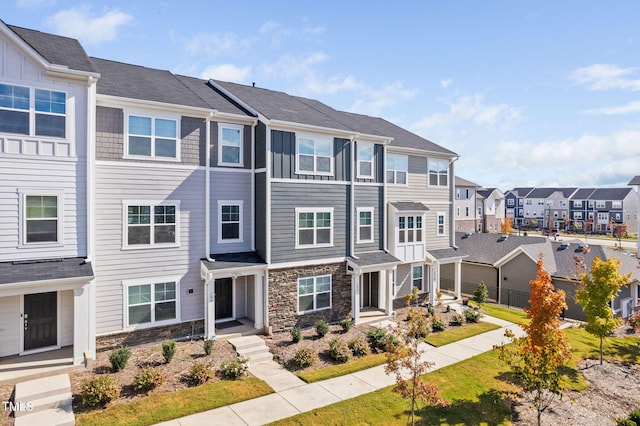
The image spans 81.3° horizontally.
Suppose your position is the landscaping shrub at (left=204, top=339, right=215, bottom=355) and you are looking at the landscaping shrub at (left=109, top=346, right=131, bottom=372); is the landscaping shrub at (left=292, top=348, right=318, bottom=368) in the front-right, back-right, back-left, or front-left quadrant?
back-left

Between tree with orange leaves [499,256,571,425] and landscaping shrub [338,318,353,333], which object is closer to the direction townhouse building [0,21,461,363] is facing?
the tree with orange leaves

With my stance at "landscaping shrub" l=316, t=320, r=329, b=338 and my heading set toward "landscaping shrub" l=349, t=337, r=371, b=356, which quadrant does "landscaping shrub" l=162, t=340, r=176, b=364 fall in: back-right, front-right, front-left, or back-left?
back-right

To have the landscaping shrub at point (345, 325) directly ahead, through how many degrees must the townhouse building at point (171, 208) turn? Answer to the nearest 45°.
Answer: approximately 45° to its left

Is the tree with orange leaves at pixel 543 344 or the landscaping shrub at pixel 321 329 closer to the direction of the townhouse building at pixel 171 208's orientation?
the tree with orange leaves

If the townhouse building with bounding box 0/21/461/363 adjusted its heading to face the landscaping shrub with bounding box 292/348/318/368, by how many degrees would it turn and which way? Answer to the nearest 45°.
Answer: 0° — it already faces it

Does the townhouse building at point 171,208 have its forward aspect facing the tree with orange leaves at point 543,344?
yes

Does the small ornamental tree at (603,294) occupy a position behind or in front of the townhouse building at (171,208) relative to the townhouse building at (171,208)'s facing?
in front

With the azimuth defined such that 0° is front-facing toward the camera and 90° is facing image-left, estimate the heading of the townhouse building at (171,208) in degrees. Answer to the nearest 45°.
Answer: approximately 315°
